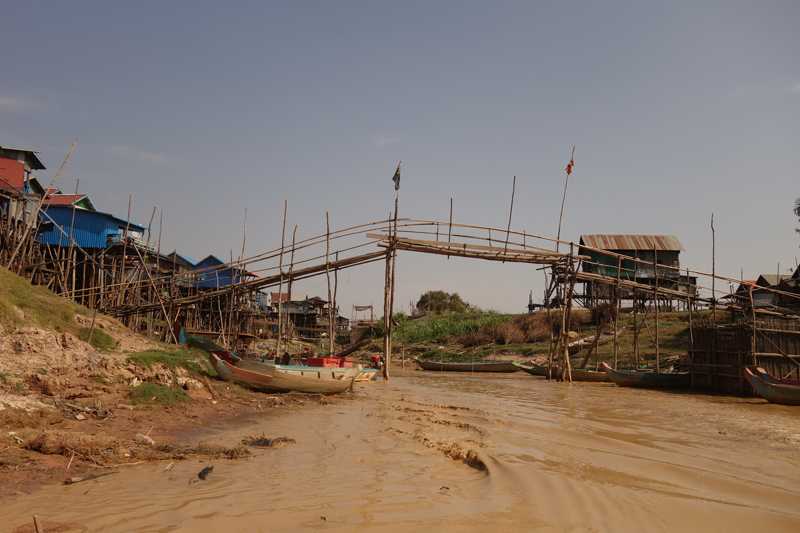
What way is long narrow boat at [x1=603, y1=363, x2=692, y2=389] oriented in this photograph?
to the viewer's left

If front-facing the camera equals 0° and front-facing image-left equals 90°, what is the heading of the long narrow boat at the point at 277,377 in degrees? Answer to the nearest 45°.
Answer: approximately 90°

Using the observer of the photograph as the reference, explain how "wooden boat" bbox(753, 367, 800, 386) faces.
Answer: facing to the left of the viewer

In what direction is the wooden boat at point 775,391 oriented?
to the viewer's left

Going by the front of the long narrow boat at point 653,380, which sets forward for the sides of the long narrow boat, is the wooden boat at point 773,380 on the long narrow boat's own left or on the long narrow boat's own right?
on the long narrow boat's own left
